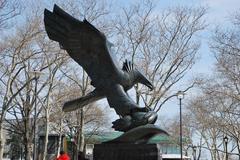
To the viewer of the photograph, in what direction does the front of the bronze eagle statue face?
facing to the right of the viewer
